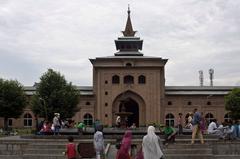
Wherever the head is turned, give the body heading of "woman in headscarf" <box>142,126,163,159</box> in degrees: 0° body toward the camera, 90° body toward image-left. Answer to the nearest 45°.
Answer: approximately 180°
